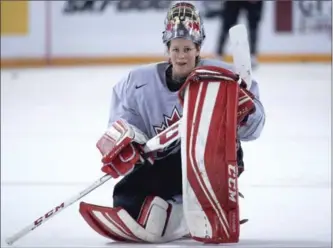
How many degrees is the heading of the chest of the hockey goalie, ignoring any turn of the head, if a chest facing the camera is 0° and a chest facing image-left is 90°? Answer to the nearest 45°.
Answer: approximately 0°
